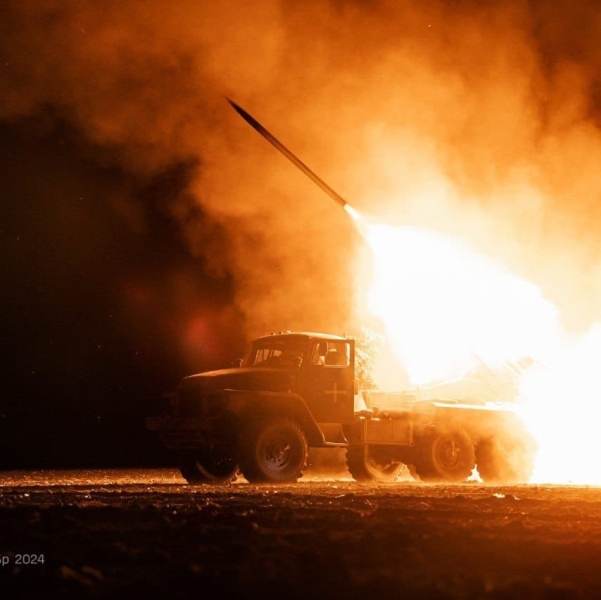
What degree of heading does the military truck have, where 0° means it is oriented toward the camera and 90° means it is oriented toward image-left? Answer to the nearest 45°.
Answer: approximately 45°
